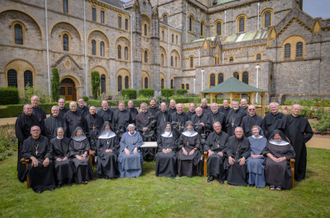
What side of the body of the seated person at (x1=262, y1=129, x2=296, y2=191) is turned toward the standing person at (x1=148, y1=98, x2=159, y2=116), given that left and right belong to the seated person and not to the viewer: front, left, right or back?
right

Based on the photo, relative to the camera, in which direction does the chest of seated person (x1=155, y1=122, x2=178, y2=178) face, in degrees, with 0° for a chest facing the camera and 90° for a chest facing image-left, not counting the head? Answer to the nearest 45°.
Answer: approximately 0°

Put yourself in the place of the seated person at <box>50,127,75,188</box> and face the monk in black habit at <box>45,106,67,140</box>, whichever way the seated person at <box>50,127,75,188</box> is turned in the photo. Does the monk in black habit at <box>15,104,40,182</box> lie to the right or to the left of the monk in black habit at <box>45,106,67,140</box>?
left

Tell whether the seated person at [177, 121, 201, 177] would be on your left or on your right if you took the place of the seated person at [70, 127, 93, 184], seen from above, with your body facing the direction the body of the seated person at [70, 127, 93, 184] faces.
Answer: on your left

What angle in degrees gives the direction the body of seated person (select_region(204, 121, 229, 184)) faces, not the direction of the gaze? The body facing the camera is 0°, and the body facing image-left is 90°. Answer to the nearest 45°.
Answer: approximately 0°

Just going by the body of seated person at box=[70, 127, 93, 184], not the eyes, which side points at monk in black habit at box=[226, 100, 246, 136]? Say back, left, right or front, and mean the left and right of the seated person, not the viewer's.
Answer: left

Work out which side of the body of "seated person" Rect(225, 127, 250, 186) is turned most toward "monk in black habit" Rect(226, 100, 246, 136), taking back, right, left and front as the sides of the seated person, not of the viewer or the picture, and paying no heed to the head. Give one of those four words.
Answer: back

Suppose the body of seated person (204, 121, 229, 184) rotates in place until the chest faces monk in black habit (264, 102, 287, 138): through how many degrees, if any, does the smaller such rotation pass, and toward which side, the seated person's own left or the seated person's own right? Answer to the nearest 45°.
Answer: approximately 135° to the seated person's own left
